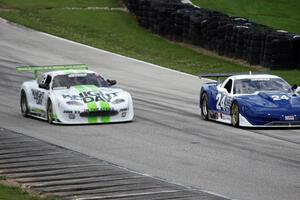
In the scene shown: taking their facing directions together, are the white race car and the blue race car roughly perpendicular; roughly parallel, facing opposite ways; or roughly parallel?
roughly parallel

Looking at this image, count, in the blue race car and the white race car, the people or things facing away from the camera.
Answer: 0
